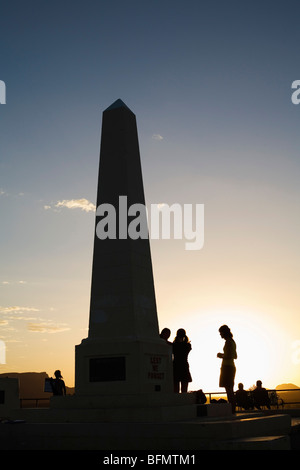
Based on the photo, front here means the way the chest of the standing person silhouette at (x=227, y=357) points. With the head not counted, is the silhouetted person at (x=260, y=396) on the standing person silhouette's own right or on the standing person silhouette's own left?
on the standing person silhouette's own right

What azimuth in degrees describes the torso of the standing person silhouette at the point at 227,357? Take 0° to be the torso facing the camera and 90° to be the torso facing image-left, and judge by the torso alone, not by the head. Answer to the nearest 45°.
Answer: approximately 90°

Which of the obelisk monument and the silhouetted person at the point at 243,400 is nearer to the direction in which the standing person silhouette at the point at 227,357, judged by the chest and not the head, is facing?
the obelisk monument
